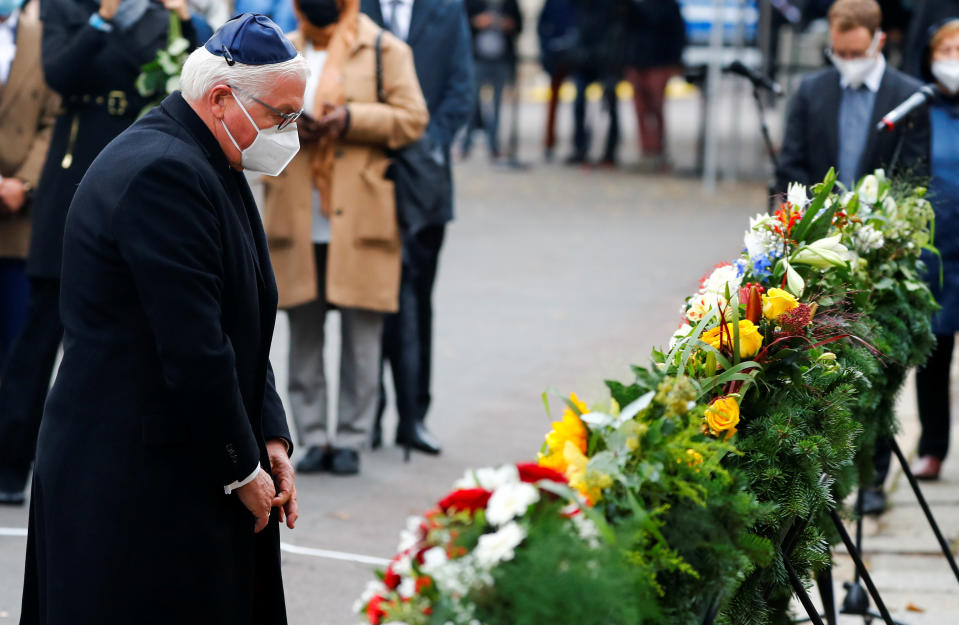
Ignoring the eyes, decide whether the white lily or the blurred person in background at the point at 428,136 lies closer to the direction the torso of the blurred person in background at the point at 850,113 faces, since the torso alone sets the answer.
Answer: the white lily

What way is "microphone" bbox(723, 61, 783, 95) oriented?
to the viewer's left

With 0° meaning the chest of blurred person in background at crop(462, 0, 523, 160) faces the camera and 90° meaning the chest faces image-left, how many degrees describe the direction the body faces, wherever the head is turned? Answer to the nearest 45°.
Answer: approximately 0°

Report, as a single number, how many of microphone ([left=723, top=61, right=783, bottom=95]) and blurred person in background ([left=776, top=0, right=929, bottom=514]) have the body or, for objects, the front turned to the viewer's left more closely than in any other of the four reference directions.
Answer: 1

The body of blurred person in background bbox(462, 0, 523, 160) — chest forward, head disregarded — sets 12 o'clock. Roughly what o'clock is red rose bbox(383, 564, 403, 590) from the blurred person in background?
The red rose is roughly at 12 o'clock from the blurred person in background.

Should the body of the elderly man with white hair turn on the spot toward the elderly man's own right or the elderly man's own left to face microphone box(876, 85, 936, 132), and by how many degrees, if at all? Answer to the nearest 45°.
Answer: approximately 45° to the elderly man's own left

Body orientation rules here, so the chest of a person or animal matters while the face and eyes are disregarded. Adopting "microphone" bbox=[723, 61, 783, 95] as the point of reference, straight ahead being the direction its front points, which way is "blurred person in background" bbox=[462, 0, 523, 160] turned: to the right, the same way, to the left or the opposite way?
to the left

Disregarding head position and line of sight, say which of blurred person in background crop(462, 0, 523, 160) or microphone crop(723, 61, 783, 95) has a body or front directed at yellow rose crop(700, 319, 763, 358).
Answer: the blurred person in background

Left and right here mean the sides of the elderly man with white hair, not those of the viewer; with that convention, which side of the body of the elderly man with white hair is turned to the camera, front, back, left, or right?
right
